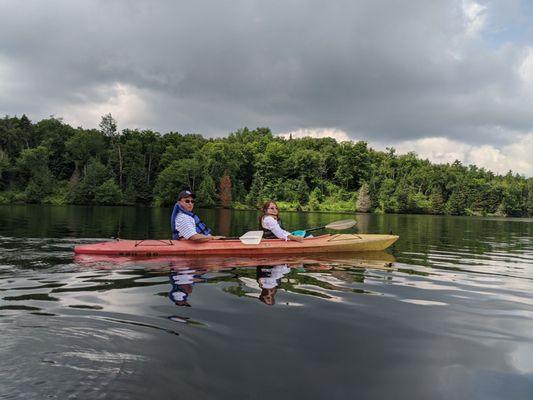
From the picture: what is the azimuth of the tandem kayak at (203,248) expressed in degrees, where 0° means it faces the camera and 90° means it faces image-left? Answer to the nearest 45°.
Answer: approximately 270°
